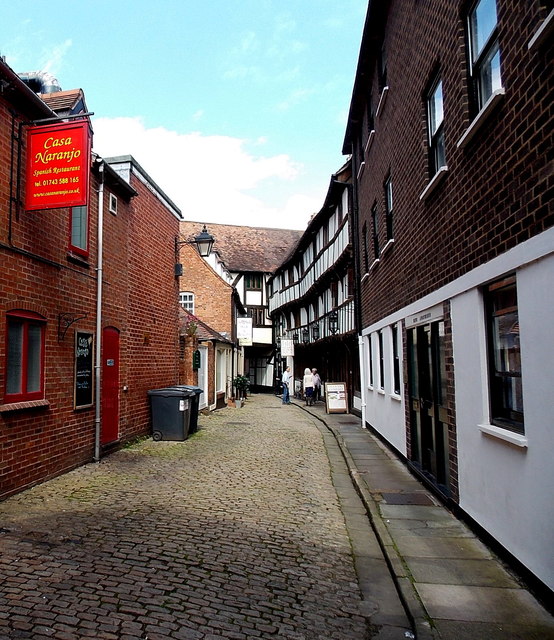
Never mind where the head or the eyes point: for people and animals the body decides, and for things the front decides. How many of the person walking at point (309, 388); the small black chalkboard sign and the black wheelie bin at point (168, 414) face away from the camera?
1

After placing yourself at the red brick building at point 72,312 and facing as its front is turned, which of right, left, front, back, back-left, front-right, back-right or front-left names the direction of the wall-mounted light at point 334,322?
left

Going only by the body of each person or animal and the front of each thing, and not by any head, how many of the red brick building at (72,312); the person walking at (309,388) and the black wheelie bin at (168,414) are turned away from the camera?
1

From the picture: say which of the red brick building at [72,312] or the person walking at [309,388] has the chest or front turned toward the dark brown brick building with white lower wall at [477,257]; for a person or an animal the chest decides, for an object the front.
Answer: the red brick building at [72,312]

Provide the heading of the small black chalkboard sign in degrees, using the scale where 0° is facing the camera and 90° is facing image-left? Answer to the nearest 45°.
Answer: approximately 315°

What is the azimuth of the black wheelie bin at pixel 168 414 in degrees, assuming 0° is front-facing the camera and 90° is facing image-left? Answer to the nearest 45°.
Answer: approximately 270°

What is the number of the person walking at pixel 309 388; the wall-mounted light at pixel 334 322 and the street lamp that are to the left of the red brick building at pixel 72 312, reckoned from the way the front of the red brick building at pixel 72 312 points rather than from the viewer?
3

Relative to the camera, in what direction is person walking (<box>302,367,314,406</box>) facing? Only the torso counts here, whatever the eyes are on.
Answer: away from the camera

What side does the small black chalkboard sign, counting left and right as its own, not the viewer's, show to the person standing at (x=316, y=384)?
left

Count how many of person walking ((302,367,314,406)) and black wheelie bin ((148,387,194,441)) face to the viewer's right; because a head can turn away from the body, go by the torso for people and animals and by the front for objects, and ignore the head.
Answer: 1

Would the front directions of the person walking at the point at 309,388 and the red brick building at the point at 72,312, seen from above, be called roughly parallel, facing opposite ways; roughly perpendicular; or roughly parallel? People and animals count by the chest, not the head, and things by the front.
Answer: roughly perpendicular
